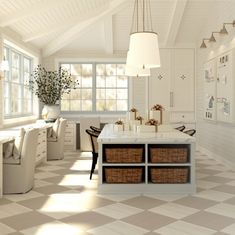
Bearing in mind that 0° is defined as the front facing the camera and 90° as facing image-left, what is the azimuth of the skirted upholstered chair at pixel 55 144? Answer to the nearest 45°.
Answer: approximately 90°

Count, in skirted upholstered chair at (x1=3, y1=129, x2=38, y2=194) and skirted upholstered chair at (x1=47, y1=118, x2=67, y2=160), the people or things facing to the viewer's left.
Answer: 2

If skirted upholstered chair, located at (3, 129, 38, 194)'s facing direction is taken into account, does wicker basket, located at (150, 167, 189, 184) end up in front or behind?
behind

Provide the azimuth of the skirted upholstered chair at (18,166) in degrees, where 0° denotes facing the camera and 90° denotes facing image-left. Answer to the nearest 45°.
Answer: approximately 90°

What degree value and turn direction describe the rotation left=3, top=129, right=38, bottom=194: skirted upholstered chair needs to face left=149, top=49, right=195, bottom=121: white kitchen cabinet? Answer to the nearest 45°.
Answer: approximately 135° to its right

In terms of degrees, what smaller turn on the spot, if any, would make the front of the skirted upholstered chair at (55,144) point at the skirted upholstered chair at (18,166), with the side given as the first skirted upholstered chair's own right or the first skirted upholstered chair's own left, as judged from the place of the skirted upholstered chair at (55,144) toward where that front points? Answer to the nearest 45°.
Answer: approximately 90° to the first skirted upholstered chair's own left

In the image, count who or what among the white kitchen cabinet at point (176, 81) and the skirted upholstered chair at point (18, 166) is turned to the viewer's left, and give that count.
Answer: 1

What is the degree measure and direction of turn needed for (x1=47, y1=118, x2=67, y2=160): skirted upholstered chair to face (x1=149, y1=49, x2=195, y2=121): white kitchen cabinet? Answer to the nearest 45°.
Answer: approximately 135° to its right

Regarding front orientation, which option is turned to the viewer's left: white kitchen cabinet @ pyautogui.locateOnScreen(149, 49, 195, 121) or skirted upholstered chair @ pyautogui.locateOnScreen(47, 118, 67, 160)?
the skirted upholstered chair

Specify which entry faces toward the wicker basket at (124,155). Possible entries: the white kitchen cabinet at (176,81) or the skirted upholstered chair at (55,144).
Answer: the white kitchen cabinet
